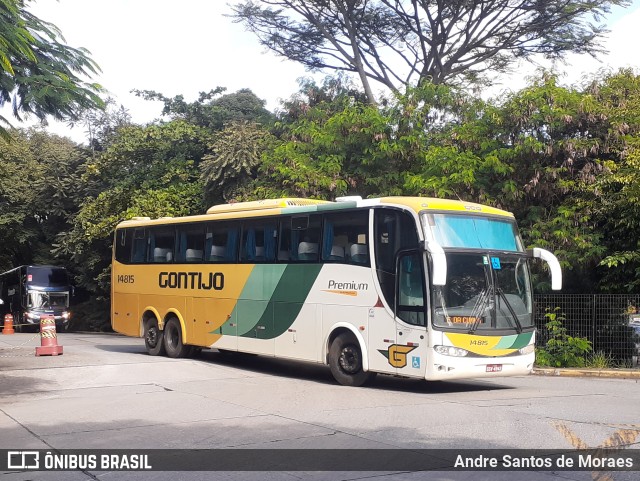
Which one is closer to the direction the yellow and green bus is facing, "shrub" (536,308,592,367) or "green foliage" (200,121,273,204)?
the shrub

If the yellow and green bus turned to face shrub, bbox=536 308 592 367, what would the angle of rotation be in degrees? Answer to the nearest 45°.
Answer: approximately 90° to its left

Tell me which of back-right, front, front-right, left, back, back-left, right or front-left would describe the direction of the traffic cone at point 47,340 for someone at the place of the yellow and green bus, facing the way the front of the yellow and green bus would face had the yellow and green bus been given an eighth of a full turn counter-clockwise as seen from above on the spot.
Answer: back-left

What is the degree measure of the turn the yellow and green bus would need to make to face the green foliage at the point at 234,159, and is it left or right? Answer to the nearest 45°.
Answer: approximately 135° to its left

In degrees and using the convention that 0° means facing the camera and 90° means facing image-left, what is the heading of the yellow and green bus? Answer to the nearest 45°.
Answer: approximately 315°

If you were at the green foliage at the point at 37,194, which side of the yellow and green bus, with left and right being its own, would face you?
back

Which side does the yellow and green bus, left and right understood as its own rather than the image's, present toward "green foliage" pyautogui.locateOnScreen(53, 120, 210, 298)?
back
